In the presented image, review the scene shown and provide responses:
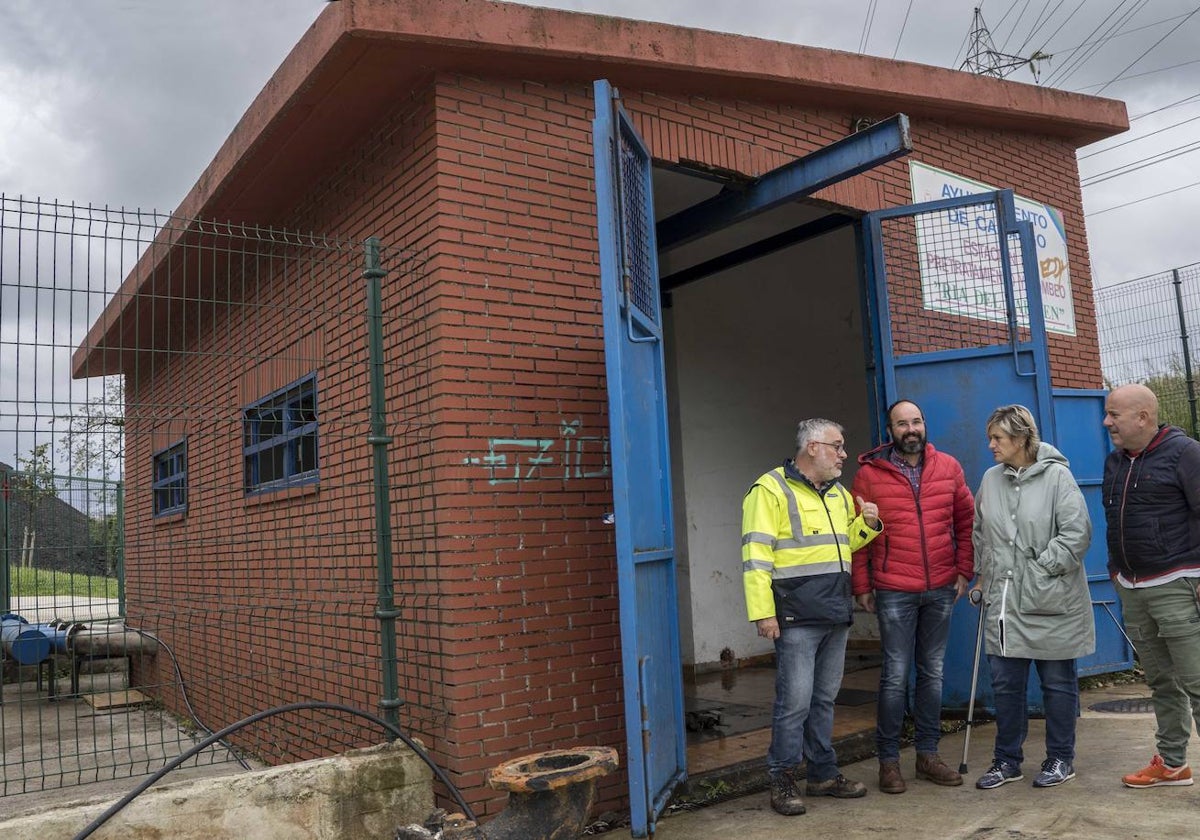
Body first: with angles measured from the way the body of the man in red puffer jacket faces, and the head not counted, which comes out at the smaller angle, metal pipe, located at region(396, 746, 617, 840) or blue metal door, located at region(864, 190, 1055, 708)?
the metal pipe

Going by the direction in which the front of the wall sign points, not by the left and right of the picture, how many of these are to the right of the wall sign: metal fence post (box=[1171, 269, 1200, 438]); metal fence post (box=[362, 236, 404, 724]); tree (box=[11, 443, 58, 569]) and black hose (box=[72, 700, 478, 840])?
3

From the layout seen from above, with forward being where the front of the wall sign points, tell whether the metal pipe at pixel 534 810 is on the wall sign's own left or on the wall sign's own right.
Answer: on the wall sign's own right

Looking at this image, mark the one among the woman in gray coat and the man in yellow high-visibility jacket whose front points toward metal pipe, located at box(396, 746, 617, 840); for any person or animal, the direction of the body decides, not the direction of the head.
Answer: the woman in gray coat

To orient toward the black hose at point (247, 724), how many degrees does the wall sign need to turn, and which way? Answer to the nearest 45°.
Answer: approximately 90° to its right

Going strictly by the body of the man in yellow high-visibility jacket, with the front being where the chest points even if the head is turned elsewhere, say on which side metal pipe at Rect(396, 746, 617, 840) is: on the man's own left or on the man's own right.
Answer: on the man's own right
